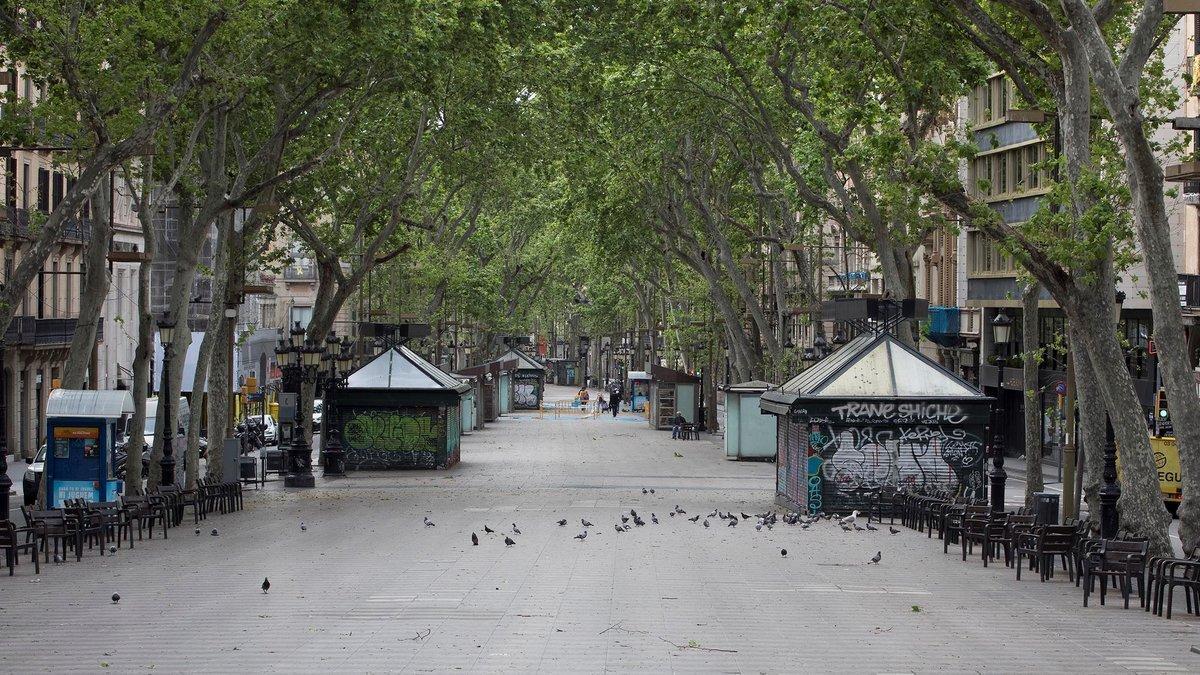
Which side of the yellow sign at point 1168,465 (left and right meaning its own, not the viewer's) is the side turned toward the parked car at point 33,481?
right

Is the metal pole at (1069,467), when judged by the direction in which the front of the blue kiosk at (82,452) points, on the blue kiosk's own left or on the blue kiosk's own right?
on the blue kiosk's own left

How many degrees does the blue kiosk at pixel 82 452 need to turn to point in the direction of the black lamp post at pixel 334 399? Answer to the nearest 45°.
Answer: approximately 135° to its left

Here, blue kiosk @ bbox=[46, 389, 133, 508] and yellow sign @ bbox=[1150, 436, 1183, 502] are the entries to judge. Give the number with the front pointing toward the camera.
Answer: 2

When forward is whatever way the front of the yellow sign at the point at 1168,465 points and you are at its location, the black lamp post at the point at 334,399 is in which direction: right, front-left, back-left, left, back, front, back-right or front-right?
right

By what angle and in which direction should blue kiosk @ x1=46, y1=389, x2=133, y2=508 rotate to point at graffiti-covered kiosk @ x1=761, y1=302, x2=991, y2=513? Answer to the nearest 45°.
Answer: approximately 90° to its left

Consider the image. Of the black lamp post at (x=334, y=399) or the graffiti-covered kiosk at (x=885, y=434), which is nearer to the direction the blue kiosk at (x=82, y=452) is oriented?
the graffiti-covered kiosk

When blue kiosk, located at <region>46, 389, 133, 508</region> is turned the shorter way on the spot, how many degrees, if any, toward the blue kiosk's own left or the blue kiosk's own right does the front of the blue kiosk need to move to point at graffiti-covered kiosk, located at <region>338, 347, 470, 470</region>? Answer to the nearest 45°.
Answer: approximately 135° to the blue kiosk's own left

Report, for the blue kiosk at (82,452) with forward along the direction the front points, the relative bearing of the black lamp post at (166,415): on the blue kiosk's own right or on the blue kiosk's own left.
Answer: on the blue kiosk's own left

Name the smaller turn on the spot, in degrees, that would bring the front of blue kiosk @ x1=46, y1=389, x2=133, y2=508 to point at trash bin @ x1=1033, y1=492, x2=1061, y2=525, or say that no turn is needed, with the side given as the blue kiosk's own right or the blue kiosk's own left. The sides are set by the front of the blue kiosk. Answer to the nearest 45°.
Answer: approximately 45° to the blue kiosk's own left
